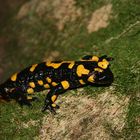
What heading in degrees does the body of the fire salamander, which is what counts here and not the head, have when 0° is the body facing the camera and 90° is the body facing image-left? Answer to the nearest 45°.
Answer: approximately 270°
